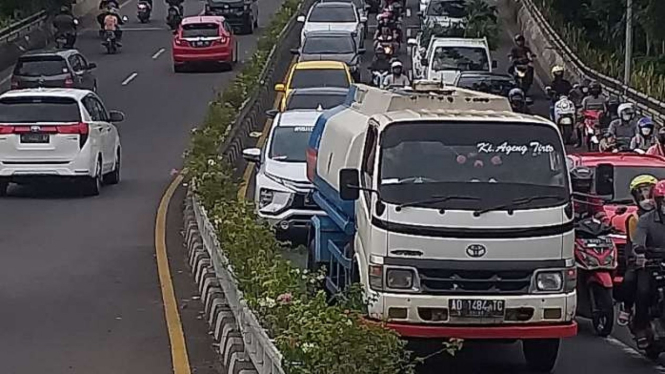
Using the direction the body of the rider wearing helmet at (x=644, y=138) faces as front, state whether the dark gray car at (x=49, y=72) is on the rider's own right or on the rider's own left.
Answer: on the rider's own right

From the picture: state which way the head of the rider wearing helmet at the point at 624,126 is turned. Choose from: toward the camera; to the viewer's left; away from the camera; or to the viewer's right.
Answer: toward the camera

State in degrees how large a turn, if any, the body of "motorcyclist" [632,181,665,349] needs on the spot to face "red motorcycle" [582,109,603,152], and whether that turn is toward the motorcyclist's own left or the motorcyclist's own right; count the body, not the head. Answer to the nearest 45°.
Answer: approximately 180°

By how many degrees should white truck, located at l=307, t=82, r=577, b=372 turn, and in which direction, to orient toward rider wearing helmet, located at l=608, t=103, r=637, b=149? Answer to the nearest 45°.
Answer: approximately 180°

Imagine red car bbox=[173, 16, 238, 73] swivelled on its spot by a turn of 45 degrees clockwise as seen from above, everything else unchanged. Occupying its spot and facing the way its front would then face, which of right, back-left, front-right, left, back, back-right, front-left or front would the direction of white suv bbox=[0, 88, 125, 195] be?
back-right

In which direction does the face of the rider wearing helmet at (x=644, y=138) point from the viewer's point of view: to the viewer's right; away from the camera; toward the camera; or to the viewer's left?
toward the camera

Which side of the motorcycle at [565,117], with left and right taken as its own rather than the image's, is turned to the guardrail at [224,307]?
front

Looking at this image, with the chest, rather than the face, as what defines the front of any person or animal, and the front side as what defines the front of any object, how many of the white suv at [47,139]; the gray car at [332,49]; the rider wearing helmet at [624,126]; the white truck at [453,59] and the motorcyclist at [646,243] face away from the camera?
1

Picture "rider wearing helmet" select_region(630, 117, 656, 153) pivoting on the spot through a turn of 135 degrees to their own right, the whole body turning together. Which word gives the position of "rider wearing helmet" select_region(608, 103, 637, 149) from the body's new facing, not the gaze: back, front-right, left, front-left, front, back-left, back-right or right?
front-right

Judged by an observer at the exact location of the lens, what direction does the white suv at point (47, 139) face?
facing away from the viewer

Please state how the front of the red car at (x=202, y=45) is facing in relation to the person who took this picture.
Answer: facing away from the viewer

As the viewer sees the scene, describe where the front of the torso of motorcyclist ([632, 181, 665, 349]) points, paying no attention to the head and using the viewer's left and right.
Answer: facing the viewer

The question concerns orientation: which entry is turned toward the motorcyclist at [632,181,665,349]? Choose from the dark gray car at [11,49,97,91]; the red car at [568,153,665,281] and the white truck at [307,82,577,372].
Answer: the red car

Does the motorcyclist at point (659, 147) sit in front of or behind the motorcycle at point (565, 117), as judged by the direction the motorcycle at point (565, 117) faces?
in front
